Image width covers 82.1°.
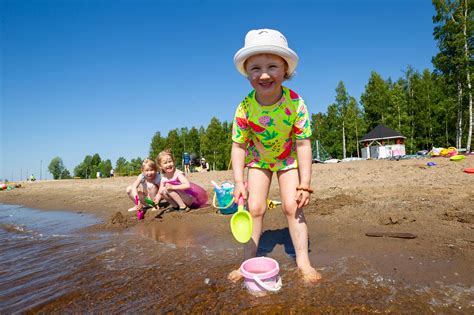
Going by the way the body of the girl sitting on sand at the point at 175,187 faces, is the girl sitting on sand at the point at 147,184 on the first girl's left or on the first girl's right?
on the first girl's right

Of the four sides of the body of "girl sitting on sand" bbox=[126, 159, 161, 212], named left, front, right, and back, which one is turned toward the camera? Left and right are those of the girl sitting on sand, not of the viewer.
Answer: front

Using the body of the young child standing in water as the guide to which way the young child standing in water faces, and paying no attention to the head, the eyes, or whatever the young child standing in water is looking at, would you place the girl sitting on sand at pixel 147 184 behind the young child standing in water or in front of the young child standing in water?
behind

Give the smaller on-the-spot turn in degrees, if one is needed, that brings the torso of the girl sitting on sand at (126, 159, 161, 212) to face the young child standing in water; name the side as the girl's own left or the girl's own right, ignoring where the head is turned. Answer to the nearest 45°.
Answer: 0° — they already face them

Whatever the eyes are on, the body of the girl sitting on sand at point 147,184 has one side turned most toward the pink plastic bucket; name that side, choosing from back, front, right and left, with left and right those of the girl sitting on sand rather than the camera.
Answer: front

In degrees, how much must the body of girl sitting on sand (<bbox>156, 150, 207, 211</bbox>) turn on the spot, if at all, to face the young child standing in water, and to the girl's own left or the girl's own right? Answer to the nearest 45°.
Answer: approximately 45° to the girl's own left

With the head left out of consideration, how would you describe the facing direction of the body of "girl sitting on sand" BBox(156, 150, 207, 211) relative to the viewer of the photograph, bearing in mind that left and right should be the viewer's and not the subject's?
facing the viewer and to the left of the viewer

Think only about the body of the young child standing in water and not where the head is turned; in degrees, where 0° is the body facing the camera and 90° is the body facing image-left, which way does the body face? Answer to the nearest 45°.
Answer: approximately 0°

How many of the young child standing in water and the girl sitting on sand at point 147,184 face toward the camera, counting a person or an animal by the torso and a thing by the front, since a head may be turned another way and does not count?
2
